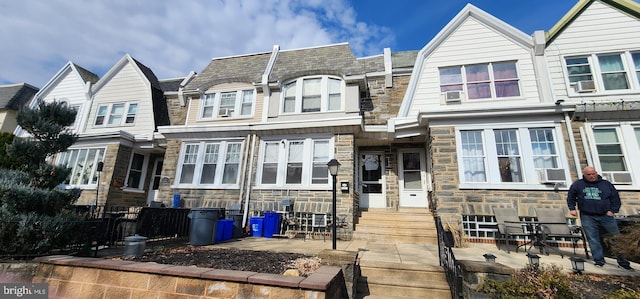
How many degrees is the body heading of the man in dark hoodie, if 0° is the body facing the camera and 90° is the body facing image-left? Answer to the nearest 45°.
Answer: approximately 0°

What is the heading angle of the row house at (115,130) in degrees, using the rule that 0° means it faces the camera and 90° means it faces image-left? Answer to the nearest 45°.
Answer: approximately 45°

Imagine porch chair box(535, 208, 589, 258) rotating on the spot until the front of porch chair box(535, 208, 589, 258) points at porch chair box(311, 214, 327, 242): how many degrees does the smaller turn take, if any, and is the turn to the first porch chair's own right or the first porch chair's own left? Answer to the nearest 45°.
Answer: approximately 135° to the first porch chair's own right

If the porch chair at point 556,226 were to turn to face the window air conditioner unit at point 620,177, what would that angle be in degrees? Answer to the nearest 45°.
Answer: approximately 90° to its left

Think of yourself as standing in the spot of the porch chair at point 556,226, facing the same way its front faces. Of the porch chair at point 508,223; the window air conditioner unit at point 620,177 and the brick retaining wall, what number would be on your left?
1

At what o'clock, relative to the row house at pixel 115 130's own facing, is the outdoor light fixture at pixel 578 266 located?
The outdoor light fixture is roughly at 10 o'clock from the row house.

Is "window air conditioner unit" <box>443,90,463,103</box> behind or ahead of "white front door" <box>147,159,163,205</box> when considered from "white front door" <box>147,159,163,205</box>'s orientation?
ahead

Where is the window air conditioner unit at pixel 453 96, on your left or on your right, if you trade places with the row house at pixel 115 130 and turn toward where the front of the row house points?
on your left
